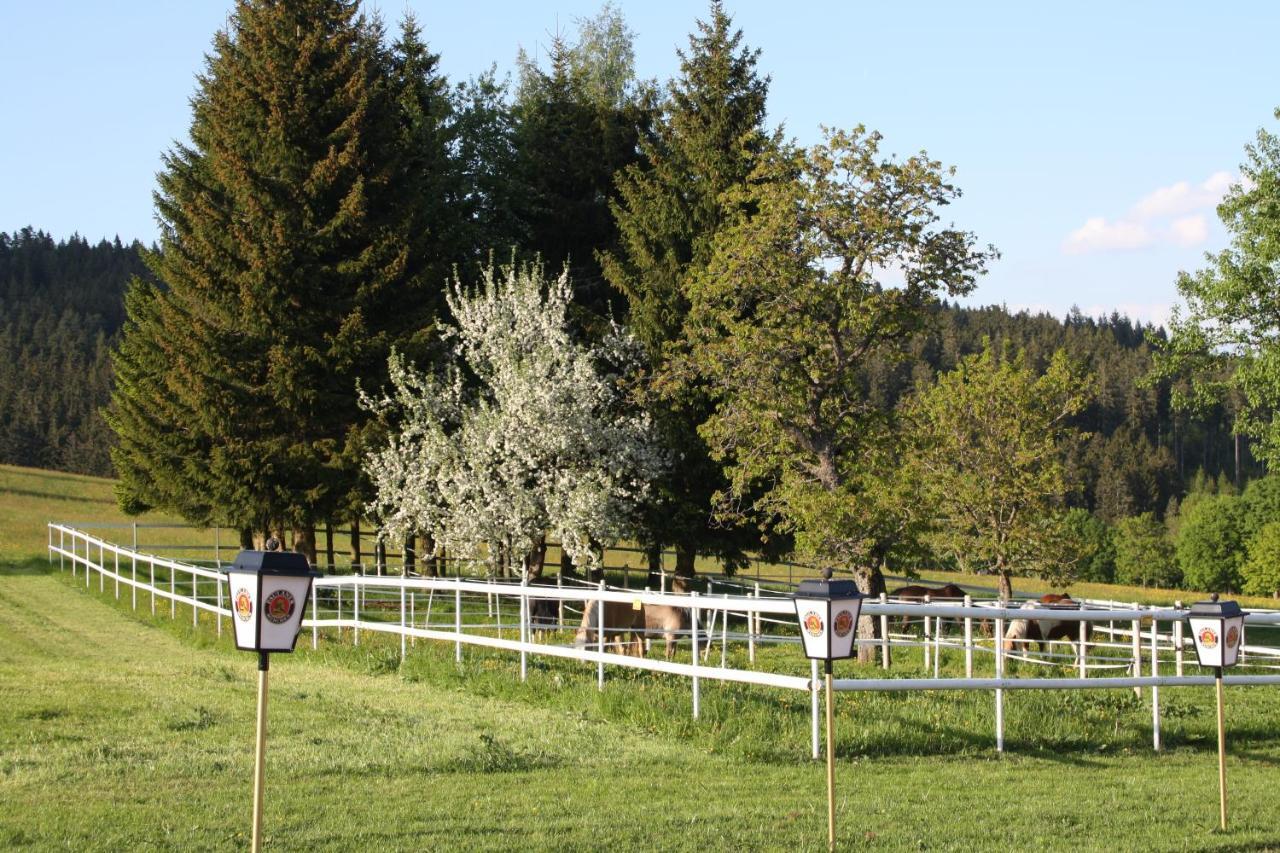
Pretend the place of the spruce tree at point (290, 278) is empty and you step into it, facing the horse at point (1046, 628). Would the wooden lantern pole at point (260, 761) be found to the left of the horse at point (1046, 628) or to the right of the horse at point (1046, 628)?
right

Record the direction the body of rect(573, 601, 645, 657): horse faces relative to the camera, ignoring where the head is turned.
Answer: to the viewer's left

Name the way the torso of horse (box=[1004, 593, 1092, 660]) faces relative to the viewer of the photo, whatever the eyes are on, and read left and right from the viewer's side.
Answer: facing to the left of the viewer

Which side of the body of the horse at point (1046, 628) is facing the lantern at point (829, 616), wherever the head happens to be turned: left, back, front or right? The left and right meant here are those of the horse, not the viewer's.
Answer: left

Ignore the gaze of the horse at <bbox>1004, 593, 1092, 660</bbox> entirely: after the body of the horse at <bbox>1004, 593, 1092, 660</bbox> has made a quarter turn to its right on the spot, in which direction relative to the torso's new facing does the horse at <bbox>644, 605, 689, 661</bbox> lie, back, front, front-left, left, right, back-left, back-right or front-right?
back-left

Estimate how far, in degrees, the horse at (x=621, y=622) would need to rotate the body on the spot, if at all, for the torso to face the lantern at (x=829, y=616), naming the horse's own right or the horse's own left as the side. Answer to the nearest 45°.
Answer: approximately 90° to the horse's own left

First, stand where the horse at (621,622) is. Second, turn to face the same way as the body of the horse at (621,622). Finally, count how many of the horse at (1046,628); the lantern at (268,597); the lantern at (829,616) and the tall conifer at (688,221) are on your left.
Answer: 2

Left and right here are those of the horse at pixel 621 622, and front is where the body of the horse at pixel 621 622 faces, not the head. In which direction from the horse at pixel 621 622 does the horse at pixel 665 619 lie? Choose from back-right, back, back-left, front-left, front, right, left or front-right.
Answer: back
